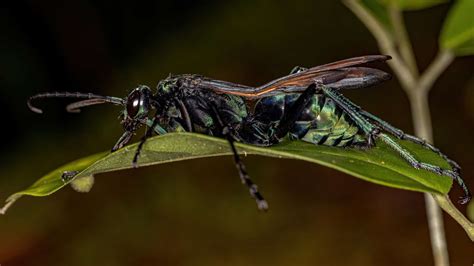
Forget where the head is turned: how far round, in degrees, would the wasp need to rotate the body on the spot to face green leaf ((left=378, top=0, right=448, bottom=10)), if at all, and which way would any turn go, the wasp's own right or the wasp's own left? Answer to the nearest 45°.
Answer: approximately 135° to the wasp's own right

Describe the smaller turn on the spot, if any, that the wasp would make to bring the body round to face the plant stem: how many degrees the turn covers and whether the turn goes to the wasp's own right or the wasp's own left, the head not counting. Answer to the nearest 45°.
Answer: approximately 135° to the wasp's own right

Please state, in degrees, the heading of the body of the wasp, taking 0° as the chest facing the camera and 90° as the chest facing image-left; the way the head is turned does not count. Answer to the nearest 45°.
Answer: approximately 90°
